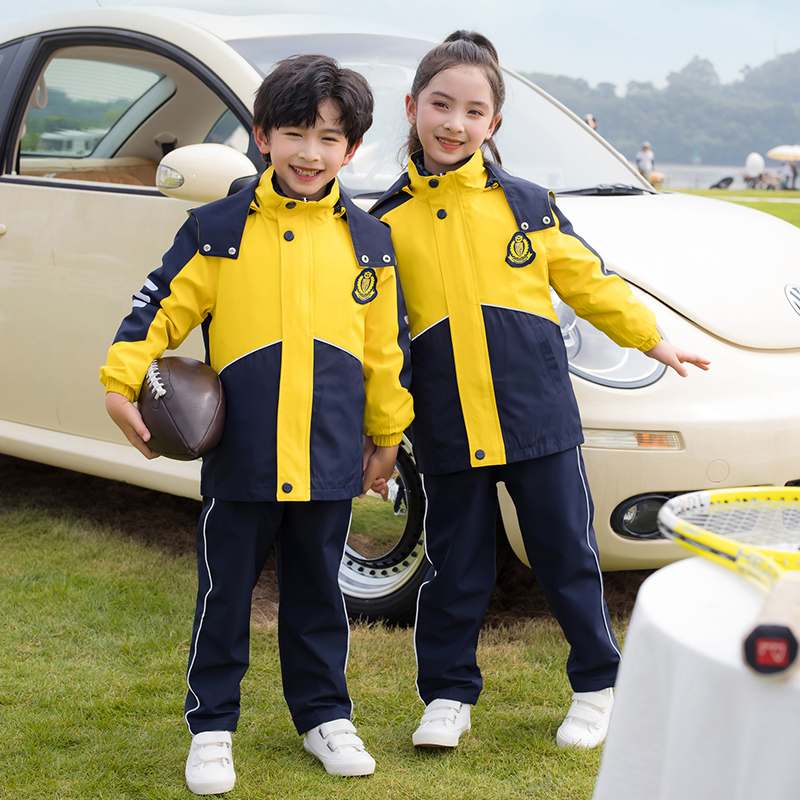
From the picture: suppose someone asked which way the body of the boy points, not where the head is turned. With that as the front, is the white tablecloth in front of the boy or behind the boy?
in front

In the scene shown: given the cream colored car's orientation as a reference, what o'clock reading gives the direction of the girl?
The girl is roughly at 1 o'clock from the cream colored car.

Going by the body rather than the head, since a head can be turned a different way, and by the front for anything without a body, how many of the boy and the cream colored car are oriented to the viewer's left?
0

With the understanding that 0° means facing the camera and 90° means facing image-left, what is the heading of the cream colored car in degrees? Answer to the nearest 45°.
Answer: approximately 315°

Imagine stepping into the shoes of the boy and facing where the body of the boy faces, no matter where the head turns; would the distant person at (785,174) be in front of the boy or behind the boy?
behind

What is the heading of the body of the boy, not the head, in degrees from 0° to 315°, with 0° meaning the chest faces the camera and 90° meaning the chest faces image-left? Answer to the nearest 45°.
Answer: approximately 0°

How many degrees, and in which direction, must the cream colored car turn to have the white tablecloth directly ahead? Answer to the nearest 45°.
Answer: approximately 45° to its right

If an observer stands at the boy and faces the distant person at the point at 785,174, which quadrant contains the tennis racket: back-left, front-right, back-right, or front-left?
back-right

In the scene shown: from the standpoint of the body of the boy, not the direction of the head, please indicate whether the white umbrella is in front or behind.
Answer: behind
